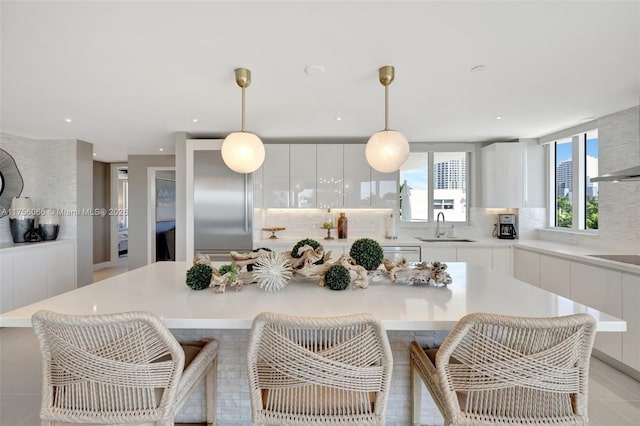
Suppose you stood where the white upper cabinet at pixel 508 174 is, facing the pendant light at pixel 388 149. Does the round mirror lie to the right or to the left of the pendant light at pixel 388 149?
right

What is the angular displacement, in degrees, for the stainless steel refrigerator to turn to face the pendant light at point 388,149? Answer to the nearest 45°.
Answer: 0° — it already faces it

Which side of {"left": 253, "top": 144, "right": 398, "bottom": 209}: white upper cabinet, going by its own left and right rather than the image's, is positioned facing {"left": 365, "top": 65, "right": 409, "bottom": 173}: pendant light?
front

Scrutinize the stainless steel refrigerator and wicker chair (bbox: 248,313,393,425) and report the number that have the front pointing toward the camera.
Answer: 1

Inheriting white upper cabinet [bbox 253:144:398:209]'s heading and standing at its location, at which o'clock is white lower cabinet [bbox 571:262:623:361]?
The white lower cabinet is roughly at 10 o'clock from the white upper cabinet.

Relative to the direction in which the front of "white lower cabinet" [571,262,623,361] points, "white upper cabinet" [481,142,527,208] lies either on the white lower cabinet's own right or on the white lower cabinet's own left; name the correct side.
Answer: on the white lower cabinet's own right

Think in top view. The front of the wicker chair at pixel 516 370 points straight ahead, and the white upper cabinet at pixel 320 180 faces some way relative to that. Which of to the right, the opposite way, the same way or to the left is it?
the opposite way

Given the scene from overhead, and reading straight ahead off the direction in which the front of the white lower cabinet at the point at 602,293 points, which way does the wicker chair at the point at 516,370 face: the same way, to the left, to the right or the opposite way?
to the right

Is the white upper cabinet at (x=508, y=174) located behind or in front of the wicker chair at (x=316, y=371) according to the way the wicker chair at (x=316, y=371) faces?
in front

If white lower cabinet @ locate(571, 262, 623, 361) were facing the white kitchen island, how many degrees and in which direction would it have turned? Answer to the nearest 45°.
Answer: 0° — it already faces it

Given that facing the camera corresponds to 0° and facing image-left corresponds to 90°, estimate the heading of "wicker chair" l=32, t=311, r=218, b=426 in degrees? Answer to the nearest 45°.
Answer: approximately 225°

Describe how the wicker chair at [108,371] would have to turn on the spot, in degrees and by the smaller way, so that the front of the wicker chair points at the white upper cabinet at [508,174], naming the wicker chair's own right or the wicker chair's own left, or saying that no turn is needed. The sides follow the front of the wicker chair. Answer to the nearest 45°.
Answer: approximately 45° to the wicker chair's own right

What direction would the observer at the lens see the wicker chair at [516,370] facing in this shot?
facing away from the viewer and to the left of the viewer

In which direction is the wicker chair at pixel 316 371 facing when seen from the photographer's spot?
facing away from the viewer

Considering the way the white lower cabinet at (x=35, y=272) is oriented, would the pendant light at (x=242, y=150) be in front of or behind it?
in front
